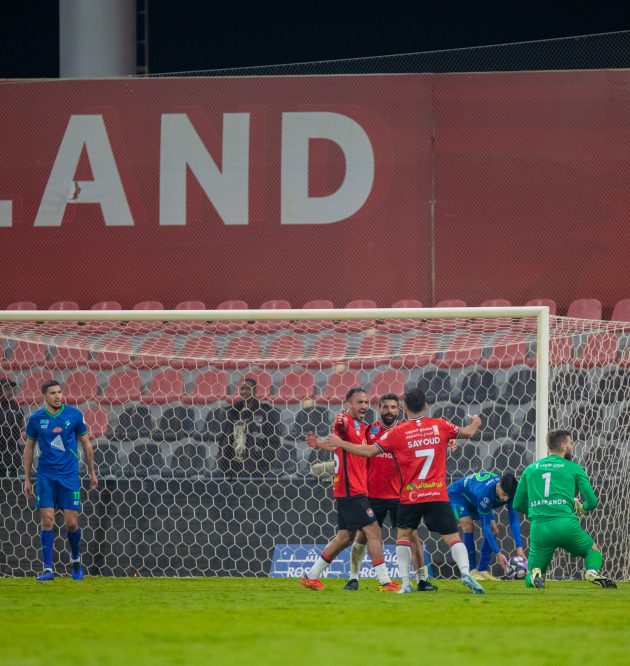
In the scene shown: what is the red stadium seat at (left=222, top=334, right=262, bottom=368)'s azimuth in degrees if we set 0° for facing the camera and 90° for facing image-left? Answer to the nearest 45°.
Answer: approximately 0°

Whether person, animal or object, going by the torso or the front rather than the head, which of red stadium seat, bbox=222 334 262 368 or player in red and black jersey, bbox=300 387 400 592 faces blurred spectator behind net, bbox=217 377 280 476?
the red stadium seat

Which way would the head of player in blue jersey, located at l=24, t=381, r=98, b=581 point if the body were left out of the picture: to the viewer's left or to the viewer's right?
to the viewer's right

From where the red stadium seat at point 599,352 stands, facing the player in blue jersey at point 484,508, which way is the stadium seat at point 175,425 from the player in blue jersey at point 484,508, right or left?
right

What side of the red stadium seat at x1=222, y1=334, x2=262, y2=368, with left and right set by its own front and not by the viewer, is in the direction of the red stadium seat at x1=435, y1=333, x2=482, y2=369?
left

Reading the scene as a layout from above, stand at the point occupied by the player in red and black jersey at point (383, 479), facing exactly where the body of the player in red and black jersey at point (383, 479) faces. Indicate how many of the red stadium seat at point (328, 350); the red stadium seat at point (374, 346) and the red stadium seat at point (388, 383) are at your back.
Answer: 3

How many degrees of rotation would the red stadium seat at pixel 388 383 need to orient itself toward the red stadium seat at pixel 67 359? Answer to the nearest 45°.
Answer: approximately 90° to its right

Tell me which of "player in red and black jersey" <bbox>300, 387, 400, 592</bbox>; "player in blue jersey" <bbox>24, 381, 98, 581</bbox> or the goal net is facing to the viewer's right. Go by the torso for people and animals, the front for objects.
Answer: the player in red and black jersey
